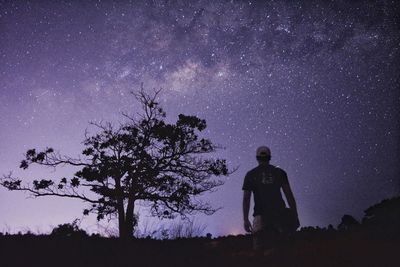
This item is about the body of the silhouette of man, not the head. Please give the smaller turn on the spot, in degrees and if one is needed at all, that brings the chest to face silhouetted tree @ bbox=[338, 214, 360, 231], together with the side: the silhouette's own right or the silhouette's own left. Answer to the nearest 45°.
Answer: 0° — they already face it

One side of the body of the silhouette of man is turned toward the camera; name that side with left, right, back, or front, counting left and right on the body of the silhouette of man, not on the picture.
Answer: back

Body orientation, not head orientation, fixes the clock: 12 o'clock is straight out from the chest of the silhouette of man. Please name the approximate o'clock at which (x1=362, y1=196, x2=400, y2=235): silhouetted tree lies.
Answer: The silhouetted tree is roughly at 1 o'clock from the silhouette of man.
